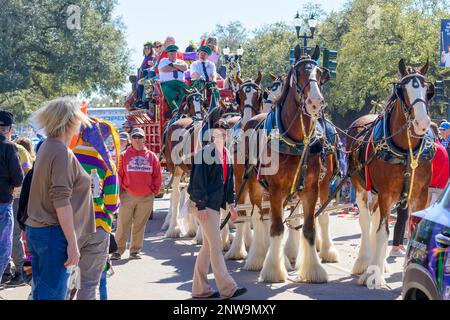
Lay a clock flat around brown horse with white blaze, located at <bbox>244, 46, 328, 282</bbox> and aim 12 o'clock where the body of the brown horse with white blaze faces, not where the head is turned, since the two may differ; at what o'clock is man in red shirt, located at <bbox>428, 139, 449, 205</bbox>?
The man in red shirt is roughly at 9 o'clock from the brown horse with white blaze.

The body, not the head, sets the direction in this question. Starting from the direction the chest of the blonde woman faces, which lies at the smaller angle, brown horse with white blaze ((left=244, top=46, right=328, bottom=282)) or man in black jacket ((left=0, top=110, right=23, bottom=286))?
the brown horse with white blaze

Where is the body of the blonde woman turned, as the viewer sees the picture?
to the viewer's right

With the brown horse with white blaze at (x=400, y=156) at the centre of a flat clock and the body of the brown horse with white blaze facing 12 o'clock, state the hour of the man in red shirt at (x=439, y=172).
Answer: The man in red shirt is roughly at 8 o'clock from the brown horse with white blaze.

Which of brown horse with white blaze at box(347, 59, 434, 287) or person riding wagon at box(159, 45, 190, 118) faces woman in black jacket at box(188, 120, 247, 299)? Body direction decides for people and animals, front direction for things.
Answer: the person riding wagon

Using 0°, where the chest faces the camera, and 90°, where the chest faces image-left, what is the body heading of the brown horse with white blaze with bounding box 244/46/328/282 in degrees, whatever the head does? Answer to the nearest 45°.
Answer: approximately 315°

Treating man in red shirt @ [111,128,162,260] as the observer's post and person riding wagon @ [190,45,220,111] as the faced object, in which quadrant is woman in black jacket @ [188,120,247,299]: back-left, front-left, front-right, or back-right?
back-right
